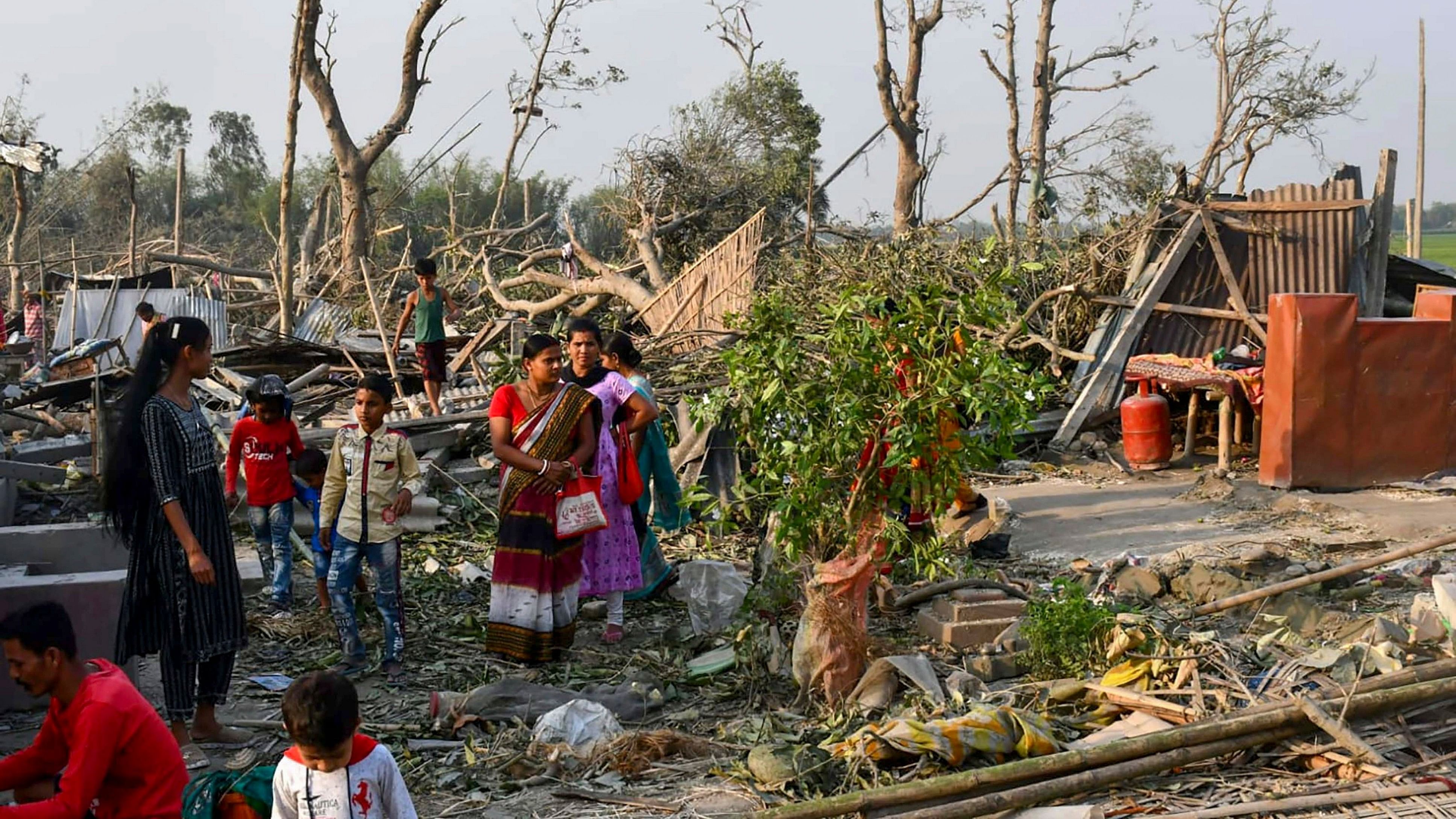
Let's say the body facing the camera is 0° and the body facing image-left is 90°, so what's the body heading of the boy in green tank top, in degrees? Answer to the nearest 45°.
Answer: approximately 0°

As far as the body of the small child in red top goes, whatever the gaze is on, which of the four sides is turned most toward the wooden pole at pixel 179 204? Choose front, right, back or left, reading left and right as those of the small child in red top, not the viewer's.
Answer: back

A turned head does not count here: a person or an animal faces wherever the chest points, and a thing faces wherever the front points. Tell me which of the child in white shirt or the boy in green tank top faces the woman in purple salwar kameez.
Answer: the boy in green tank top

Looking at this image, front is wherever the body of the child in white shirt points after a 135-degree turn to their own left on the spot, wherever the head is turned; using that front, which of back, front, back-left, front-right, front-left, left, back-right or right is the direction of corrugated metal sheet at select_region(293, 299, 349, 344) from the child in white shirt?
front-left

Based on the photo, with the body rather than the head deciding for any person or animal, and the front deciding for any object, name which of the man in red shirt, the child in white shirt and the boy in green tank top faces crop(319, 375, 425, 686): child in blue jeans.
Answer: the boy in green tank top

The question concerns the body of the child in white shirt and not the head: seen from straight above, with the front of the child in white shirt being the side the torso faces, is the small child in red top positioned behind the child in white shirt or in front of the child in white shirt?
behind
